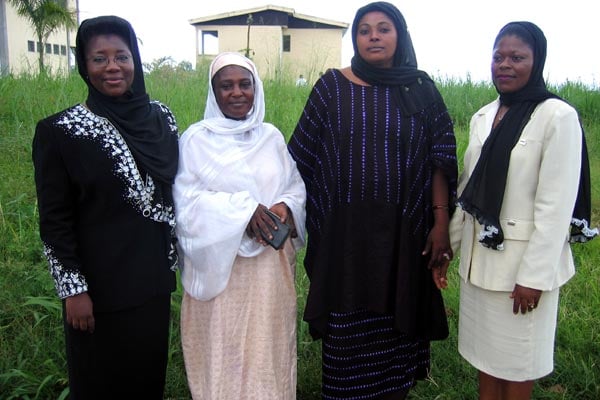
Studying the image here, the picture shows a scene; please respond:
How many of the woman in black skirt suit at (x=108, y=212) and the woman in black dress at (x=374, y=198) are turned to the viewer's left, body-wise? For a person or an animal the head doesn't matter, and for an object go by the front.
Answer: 0

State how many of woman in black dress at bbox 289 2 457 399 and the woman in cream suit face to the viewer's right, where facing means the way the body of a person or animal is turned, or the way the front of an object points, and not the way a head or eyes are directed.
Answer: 0

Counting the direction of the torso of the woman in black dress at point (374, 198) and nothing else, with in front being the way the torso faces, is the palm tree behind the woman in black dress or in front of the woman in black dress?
behind

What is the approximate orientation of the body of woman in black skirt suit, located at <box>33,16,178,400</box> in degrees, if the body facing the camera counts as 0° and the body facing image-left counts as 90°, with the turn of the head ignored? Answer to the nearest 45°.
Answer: approximately 315°

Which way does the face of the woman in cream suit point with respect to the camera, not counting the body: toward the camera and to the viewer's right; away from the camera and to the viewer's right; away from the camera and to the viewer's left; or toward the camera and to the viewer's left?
toward the camera and to the viewer's left

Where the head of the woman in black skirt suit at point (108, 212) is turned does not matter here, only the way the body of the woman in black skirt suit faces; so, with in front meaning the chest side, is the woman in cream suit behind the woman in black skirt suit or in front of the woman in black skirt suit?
in front
